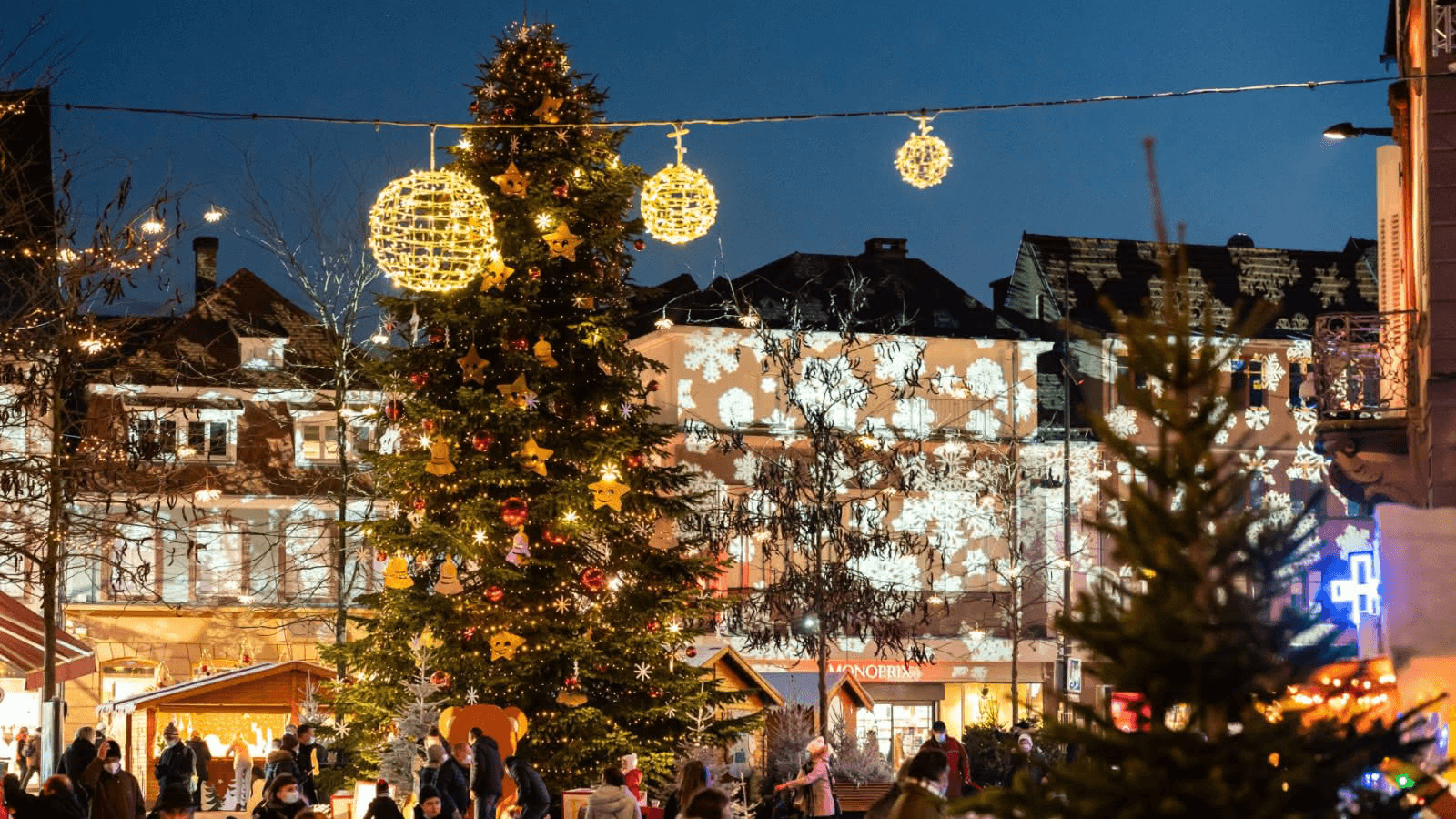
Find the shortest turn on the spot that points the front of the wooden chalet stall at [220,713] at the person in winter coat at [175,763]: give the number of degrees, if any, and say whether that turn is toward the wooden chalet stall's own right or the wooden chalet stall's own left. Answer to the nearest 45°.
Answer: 0° — it already faces them

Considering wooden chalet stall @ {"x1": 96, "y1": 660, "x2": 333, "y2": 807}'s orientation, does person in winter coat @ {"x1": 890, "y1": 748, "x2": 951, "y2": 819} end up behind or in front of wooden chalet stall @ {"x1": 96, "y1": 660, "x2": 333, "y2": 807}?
in front

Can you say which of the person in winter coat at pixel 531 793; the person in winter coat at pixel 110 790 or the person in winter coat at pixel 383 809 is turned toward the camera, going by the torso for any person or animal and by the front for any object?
the person in winter coat at pixel 110 790

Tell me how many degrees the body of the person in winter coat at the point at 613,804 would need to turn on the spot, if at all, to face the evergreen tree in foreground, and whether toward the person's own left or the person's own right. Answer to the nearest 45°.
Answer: approximately 180°

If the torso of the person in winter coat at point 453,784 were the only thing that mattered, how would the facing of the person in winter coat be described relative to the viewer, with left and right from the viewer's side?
facing the viewer and to the right of the viewer

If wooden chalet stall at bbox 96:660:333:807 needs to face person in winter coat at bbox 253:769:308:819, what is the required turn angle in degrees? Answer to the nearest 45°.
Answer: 0° — it already faces them

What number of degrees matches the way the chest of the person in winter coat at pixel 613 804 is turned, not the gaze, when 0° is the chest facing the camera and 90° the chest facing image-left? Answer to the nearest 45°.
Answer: approximately 180°

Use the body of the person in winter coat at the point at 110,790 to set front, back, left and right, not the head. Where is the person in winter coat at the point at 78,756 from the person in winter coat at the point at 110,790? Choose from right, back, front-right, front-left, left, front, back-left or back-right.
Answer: back

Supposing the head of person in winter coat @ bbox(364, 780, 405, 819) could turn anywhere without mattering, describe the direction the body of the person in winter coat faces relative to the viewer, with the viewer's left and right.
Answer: facing away from the viewer

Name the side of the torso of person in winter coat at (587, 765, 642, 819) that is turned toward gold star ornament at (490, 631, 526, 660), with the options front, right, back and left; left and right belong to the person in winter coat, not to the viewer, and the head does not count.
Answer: front
